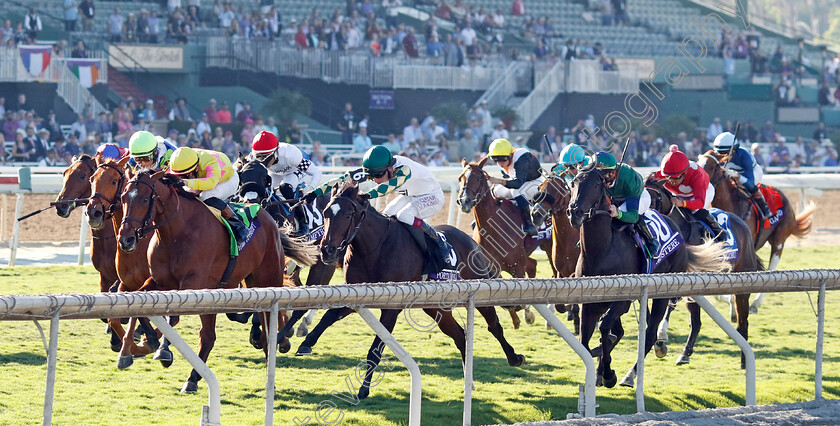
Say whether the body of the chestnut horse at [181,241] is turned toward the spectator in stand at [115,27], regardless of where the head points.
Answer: no

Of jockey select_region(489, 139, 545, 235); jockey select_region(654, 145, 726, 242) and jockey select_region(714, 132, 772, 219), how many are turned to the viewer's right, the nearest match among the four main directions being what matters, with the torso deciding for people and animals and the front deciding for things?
0

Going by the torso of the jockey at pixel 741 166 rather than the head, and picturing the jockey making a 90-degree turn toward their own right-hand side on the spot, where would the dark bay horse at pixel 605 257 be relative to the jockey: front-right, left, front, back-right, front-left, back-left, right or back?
back-left

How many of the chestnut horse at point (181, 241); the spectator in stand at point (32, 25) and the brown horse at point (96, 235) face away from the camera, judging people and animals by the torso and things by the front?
0

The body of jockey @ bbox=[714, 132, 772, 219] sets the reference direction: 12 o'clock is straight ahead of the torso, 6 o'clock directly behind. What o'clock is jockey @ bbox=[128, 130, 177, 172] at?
jockey @ bbox=[128, 130, 177, 172] is roughly at 12 o'clock from jockey @ bbox=[714, 132, 772, 219].

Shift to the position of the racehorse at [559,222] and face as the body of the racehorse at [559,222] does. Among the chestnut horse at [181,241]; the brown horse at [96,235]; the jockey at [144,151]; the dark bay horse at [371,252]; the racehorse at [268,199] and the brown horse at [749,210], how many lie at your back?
1

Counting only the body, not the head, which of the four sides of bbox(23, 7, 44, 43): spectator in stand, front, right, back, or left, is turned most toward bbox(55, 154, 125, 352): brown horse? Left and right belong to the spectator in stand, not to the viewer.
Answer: front

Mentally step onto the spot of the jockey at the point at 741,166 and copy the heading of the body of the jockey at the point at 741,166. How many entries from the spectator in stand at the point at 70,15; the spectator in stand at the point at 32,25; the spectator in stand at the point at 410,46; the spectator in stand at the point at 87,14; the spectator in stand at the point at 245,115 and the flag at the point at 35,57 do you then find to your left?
0

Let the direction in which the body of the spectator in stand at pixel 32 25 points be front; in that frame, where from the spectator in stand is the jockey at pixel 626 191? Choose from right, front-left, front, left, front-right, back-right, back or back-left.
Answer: front

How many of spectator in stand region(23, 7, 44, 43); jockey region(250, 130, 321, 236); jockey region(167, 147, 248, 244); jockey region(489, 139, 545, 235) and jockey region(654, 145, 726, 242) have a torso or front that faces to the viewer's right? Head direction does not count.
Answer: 0

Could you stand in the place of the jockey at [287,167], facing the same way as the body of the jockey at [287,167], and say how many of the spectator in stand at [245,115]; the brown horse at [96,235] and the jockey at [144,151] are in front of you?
2

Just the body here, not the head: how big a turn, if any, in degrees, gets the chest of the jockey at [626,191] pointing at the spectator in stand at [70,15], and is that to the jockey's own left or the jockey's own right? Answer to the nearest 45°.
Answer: approximately 90° to the jockey's own right

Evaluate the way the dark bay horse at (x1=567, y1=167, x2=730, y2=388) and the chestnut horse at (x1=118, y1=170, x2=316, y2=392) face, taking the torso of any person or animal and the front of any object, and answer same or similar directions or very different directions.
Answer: same or similar directions

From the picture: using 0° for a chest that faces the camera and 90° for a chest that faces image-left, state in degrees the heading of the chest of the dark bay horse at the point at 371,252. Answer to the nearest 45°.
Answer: approximately 45°

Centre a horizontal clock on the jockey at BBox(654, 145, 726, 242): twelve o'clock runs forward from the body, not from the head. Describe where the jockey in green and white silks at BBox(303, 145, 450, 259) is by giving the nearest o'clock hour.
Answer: The jockey in green and white silks is roughly at 12 o'clock from the jockey.

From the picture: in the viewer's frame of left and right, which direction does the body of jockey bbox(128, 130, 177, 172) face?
facing the viewer and to the left of the viewer

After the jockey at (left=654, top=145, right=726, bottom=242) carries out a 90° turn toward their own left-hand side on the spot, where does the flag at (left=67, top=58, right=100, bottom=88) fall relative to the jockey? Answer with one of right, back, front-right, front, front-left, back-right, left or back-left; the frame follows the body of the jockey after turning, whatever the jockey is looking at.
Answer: back

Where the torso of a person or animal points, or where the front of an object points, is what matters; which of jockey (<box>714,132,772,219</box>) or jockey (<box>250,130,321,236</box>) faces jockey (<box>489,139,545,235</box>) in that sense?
jockey (<box>714,132,772,219</box>)

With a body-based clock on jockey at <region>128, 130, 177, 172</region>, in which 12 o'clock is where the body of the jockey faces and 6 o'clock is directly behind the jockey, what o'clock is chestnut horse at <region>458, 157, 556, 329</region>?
The chestnut horse is roughly at 7 o'clock from the jockey.

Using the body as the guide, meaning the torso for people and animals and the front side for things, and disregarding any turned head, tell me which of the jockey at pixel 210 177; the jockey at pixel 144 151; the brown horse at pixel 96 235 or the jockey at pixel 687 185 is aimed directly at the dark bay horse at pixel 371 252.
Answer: the jockey at pixel 687 185

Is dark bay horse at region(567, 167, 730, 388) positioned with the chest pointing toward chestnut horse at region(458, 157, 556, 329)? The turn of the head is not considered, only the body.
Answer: no

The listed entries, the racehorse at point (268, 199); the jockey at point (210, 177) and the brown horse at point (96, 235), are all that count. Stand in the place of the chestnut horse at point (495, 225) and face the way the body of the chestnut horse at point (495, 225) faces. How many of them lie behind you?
0
